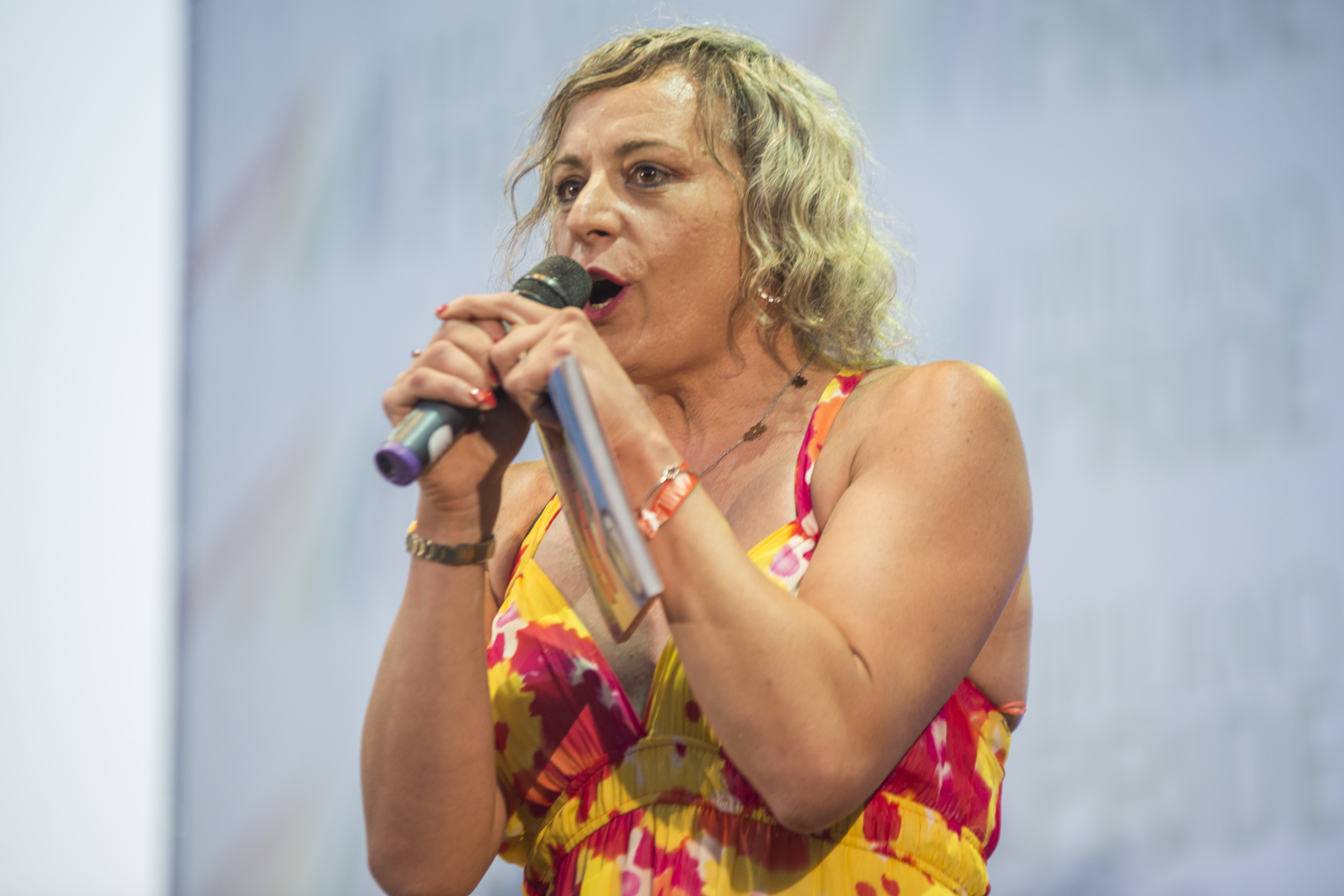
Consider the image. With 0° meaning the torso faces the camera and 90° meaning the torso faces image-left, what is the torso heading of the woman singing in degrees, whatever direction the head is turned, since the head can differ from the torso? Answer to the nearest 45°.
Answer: approximately 45°
